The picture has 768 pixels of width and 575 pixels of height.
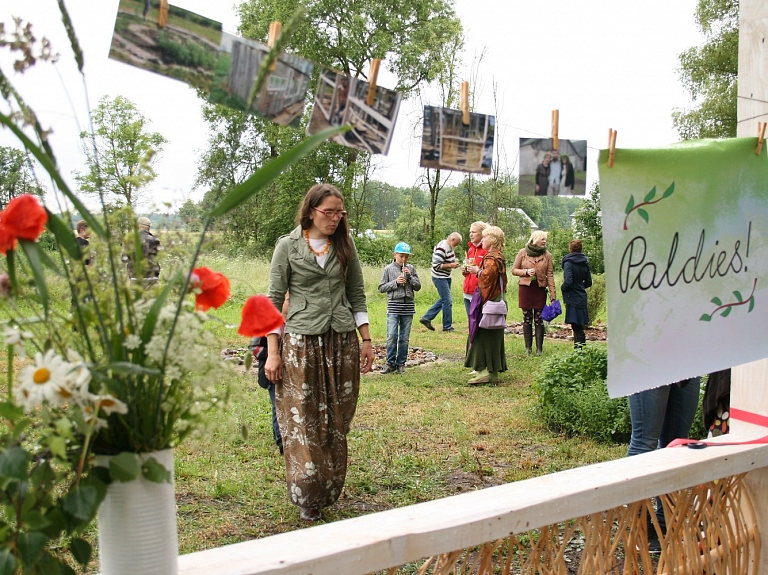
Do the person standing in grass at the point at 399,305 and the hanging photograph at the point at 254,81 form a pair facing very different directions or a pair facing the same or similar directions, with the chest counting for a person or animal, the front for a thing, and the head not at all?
same or similar directions

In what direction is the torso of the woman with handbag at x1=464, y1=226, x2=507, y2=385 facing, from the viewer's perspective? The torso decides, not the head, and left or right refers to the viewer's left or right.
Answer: facing to the left of the viewer

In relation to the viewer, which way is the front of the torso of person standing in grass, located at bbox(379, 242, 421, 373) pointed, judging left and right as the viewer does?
facing the viewer

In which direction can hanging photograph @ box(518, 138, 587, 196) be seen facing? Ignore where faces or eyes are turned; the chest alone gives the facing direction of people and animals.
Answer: toward the camera

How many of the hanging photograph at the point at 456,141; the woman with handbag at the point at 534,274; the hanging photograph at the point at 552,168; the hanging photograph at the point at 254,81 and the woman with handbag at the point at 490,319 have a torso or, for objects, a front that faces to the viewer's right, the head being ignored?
0

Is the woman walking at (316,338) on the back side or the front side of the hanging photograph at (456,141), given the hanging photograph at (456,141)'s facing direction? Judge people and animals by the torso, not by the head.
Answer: on the back side

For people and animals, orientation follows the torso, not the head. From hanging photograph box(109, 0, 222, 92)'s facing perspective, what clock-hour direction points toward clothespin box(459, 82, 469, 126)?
The clothespin is roughly at 8 o'clock from the hanging photograph.

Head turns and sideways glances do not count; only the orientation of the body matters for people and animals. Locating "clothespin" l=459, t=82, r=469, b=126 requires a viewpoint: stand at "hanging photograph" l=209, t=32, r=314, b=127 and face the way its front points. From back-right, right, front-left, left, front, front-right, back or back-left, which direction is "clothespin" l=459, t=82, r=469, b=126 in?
back-left

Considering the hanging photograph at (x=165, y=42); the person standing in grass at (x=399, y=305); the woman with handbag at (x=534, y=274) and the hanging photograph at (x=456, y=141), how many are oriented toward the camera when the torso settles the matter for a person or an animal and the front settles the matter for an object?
4

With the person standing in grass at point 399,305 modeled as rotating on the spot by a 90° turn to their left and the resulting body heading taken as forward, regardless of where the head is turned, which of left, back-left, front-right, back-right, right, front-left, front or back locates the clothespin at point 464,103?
right
